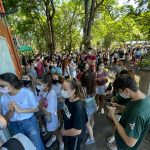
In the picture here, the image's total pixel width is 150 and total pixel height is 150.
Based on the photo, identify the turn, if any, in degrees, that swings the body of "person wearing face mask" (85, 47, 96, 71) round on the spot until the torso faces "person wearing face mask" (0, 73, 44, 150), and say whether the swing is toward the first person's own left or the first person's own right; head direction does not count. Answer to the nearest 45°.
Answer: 0° — they already face them

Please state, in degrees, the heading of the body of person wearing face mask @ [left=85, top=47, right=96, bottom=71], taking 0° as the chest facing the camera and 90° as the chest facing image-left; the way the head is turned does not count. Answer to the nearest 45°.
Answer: approximately 0°

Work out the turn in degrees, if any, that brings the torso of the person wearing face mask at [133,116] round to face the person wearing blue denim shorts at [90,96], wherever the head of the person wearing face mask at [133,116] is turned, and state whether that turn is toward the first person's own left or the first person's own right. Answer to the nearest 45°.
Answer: approximately 45° to the first person's own right

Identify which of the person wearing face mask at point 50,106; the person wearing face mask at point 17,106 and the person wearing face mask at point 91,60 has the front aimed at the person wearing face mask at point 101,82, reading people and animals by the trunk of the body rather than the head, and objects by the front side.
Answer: the person wearing face mask at point 91,60

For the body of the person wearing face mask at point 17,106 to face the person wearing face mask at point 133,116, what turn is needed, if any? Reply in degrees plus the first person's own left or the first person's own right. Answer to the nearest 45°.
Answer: approximately 90° to the first person's own left
